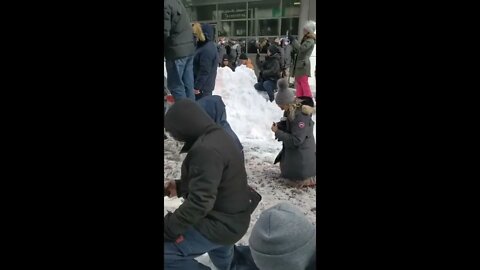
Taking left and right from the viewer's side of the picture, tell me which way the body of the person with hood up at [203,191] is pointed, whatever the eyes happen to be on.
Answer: facing to the left of the viewer

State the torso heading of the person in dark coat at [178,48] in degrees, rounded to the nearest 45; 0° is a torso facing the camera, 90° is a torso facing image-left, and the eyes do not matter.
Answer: approximately 135°

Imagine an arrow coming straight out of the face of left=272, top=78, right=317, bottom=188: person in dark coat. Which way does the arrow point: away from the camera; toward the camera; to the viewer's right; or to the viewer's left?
to the viewer's left

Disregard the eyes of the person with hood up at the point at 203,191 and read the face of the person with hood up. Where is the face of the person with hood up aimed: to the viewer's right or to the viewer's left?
to the viewer's left

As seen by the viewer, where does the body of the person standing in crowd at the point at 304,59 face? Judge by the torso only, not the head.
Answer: to the viewer's left

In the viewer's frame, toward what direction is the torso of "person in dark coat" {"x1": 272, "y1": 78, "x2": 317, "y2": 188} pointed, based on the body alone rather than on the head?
to the viewer's left
